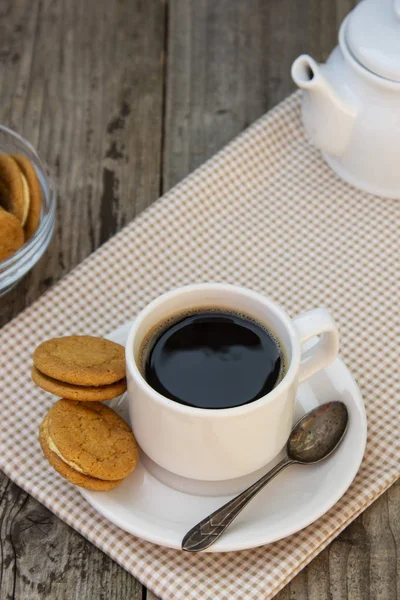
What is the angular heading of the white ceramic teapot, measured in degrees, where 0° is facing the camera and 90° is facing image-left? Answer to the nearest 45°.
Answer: approximately 45°
